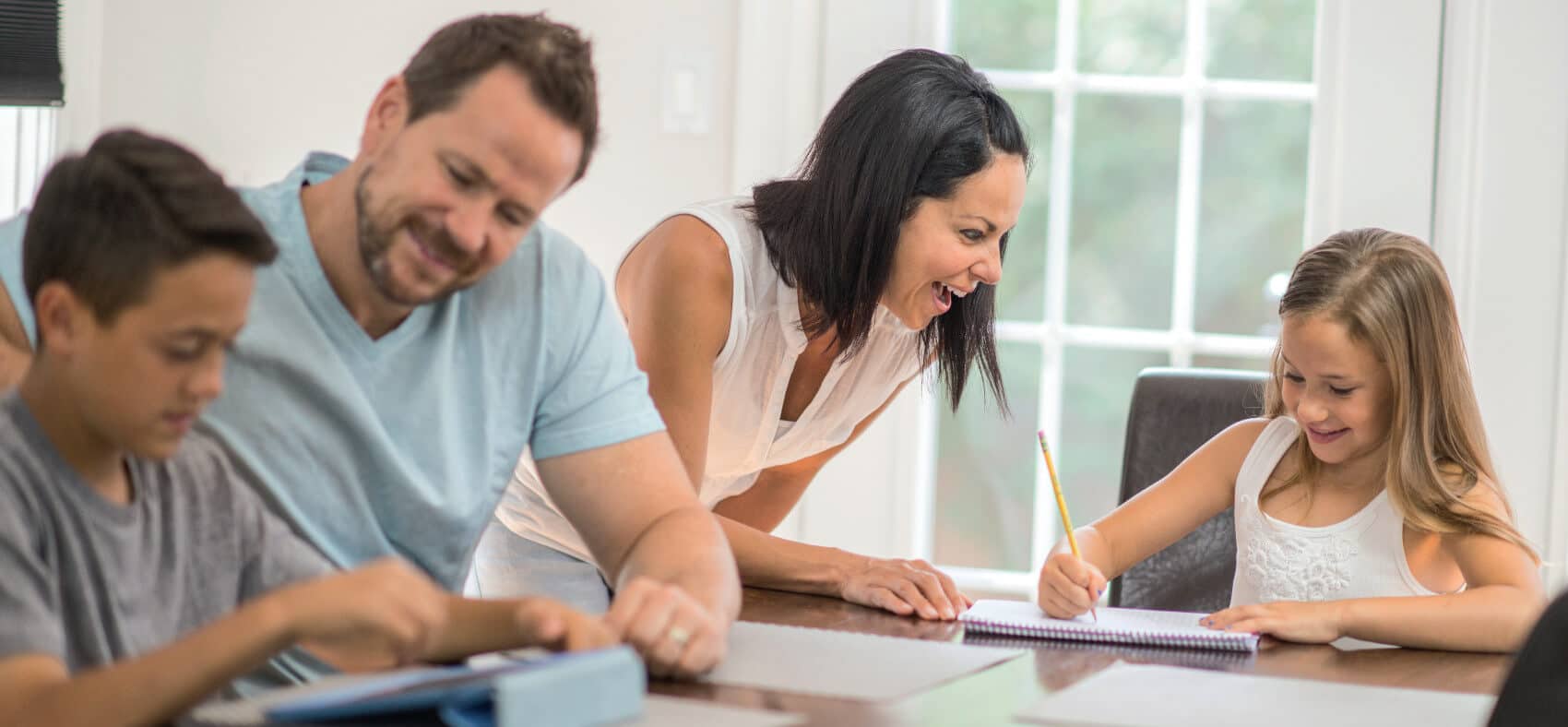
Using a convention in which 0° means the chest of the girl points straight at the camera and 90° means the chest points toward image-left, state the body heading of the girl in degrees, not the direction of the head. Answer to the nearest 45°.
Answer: approximately 45°

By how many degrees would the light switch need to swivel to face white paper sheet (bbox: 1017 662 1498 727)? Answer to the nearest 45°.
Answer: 0° — it already faces it

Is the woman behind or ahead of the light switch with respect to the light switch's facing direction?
ahead

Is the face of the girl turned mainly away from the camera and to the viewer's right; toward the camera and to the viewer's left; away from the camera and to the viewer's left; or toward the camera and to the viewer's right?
toward the camera and to the viewer's left

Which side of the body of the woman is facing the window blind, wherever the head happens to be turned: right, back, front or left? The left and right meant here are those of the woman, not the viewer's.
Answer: back

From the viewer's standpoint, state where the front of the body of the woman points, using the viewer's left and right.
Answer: facing the viewer and to the right of the viewer

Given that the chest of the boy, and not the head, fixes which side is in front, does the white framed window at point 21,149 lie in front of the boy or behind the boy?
behind

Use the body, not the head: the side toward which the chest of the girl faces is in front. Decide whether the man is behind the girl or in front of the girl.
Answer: in front

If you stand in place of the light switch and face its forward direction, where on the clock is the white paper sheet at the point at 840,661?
The white paper sheet is roughly at 12 o'clock from the light switch.
